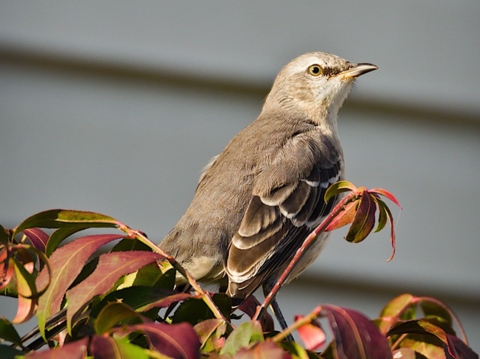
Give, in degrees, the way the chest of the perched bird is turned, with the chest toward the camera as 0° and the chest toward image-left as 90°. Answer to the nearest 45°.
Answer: approximately 225°

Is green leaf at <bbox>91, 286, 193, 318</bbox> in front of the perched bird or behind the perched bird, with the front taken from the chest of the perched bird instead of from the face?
behind

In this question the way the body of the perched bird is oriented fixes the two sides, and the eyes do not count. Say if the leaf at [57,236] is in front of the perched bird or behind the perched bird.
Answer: behind

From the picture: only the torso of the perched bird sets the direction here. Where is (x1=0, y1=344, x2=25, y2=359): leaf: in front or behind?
behind

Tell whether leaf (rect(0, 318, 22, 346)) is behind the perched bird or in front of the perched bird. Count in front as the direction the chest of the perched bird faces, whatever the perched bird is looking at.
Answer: behind

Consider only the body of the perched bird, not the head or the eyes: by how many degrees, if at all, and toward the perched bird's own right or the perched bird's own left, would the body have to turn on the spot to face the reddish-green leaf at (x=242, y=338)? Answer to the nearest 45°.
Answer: approximately 135° to the perched bird's own right

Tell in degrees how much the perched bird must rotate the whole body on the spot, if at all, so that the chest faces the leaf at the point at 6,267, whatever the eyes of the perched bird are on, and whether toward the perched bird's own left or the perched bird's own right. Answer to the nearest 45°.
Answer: approximately 135° to the perched bird's own left

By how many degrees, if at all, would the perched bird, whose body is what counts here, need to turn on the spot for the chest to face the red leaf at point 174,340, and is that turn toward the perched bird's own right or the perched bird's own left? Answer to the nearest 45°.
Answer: approximately 135° to the perched bird's own right

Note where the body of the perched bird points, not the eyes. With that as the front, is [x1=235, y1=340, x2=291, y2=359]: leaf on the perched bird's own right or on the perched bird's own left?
on the perched bird's own right

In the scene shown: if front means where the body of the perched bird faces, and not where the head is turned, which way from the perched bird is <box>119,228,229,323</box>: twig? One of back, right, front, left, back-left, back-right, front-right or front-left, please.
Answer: back-right

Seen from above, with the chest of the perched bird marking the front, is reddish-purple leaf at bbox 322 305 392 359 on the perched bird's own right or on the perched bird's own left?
on the perched bird's own right
